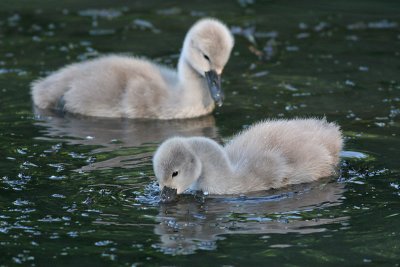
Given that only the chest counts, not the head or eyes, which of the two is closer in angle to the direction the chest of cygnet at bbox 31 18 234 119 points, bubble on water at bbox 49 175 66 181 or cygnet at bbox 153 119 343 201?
the cygnet

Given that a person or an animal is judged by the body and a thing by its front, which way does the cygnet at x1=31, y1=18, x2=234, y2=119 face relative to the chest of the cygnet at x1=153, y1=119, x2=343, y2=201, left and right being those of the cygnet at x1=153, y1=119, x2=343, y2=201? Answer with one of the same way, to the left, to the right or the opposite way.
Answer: the opposite way

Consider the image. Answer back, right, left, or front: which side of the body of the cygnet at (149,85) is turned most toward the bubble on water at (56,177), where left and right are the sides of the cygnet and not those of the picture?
right

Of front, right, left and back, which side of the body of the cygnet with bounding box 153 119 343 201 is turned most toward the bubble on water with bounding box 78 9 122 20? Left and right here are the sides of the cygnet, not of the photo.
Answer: right

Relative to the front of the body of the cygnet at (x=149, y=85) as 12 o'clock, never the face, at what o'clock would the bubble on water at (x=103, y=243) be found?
The bubble on water is roughly at 3 o'clock from the cygnet.

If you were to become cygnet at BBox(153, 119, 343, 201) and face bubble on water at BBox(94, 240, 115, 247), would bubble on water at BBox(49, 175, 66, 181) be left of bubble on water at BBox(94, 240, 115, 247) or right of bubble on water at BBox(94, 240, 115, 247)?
right

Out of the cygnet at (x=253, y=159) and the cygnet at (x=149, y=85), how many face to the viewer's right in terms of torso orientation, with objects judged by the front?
1

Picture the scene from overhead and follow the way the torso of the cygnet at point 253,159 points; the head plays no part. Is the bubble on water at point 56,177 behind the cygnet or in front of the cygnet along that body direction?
in front

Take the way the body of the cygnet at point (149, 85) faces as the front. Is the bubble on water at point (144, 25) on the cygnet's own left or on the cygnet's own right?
on the cygnet's own left

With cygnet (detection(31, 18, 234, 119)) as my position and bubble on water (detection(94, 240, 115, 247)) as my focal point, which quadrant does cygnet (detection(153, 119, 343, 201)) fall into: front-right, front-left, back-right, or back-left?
front-left

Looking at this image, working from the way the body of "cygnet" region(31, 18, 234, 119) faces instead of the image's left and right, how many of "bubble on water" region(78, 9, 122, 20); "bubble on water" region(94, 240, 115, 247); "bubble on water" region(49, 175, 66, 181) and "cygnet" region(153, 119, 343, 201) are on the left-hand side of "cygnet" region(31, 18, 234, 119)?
1

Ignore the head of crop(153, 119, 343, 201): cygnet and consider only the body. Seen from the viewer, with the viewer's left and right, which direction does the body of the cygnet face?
facing to the left of the viewer

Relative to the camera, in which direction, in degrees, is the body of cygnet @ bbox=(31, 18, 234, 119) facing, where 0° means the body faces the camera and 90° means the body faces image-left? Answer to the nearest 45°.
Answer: approximately 270°

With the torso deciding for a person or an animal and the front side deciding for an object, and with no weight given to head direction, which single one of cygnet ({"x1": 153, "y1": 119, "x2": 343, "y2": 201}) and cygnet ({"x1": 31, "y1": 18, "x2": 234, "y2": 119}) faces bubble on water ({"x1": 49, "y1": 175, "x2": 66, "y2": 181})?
cygnet ({"x1": 153, "y1": 119, "x2": 343, "y2": 201})

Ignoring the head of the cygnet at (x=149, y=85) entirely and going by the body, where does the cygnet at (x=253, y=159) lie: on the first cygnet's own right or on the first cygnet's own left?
on the first cygnet's own right

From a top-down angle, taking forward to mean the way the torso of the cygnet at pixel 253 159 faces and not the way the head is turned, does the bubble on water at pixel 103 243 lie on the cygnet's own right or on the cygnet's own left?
on the cygnet's own left

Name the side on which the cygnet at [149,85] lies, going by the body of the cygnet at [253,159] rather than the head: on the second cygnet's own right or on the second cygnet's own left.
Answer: on the second cygnet's own right
